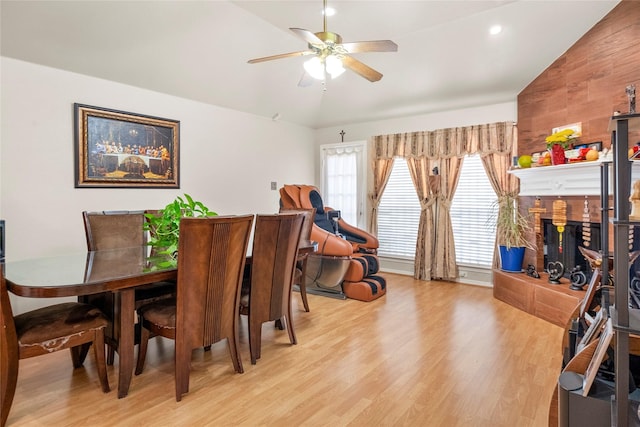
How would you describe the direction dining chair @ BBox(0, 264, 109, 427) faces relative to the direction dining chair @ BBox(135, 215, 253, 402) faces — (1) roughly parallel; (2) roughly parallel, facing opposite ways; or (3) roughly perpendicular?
roughly perpendicular

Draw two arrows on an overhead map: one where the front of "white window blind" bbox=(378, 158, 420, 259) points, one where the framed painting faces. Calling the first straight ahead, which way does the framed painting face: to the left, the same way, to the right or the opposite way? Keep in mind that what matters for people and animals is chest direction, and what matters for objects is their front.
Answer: to the left

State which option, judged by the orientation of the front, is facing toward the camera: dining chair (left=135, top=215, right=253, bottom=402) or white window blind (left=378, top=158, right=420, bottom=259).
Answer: the white window blind

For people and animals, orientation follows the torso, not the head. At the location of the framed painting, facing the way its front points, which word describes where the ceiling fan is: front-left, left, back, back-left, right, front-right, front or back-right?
front

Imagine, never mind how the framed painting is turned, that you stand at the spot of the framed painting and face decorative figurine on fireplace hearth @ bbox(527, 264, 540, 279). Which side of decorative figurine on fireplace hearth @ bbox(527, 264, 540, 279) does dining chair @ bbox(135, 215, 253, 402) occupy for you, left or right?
right

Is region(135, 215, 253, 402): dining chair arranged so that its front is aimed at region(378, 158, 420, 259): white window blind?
no

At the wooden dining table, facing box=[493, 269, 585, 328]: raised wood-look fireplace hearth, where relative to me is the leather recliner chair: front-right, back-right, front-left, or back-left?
front-left

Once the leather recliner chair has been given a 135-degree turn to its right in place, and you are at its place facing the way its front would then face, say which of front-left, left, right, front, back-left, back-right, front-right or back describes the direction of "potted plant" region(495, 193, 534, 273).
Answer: back

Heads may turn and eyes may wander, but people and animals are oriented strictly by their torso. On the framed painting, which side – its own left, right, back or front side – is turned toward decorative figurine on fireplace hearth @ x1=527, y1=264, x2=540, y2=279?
front

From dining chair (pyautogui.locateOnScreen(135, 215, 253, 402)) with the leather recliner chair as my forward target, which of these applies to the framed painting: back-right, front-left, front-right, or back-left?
front-left

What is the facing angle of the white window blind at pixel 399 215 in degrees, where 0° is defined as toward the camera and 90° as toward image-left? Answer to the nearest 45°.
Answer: approximately 0°

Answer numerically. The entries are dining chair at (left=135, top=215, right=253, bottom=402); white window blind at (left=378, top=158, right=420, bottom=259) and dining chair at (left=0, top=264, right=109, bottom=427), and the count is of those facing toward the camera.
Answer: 1

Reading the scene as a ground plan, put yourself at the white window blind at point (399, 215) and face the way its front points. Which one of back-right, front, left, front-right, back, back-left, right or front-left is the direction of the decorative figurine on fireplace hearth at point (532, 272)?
front-left

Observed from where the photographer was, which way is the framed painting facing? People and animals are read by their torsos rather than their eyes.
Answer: facing the viewer and to the right of the viewer

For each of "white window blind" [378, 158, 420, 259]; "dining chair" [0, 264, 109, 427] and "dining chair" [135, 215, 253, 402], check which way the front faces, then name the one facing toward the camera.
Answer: the white window blind

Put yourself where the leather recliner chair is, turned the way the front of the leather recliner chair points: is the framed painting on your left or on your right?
on your right

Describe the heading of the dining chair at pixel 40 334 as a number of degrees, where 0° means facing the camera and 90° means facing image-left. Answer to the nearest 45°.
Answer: approximately 225°

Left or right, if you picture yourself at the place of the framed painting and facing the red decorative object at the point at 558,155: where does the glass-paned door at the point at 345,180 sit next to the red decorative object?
left

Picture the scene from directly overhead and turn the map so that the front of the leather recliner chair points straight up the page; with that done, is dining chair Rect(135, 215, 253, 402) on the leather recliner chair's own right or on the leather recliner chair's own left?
on the leather recliner chair's own right

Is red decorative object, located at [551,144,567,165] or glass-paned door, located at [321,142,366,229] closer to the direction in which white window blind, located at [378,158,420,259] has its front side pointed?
the red decorative object

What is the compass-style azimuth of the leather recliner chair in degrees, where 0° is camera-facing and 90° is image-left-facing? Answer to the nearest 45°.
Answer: approximately 315°

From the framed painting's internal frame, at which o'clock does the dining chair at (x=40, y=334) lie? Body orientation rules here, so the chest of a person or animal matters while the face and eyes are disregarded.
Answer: The dining chair is roughly at 2 o'clock from the framed painting.
